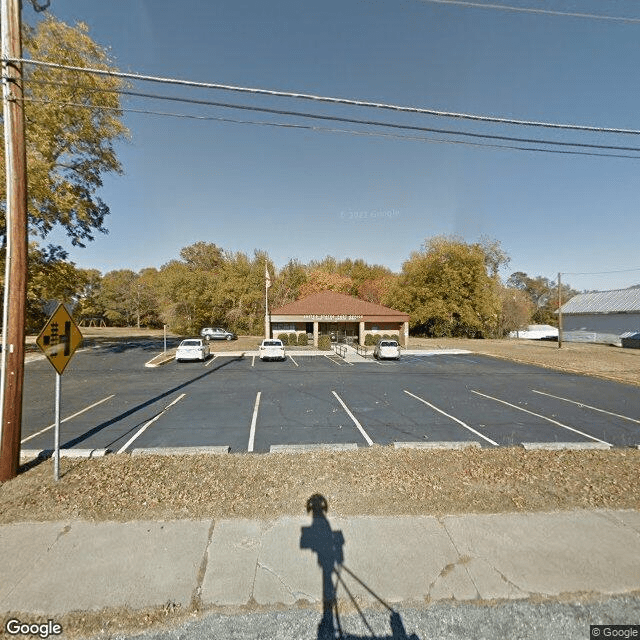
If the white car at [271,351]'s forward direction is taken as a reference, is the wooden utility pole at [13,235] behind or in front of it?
behind

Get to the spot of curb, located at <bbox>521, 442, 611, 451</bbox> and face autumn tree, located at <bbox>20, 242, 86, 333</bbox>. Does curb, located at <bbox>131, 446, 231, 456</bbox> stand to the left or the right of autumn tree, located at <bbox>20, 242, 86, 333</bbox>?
left

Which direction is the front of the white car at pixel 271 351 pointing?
away from the camera

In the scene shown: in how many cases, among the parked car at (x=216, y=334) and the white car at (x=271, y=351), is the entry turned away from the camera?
1

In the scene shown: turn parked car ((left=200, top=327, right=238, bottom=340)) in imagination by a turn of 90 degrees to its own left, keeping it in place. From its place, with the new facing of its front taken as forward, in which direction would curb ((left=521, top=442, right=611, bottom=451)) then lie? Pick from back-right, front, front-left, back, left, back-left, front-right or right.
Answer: back

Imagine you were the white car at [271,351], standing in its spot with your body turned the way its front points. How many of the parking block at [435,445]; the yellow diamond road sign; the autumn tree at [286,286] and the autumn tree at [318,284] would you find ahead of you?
2

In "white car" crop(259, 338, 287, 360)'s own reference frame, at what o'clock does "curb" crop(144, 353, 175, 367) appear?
The curb is roughly at 9 o'clock from the white car.

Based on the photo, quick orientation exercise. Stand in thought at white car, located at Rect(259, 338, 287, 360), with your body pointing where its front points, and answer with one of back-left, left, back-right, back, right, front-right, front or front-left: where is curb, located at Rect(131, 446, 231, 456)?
back

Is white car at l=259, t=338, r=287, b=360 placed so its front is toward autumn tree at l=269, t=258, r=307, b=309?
yes

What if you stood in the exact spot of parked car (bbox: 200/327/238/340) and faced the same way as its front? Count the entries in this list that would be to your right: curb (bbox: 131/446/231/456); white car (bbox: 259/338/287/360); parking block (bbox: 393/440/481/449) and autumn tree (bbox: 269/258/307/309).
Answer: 3

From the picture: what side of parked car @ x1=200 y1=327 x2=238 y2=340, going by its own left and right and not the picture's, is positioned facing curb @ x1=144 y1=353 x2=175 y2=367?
right

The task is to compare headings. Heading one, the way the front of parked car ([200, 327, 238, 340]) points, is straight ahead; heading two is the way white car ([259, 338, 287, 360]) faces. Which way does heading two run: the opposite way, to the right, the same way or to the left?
to the left

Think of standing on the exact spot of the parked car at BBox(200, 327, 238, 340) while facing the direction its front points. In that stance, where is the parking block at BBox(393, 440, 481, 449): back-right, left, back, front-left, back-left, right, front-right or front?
right

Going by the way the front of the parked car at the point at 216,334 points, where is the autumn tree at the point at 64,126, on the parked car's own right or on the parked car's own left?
on the parked car's own right

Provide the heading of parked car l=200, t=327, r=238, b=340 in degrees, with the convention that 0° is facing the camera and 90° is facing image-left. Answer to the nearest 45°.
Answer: approximately 270°
